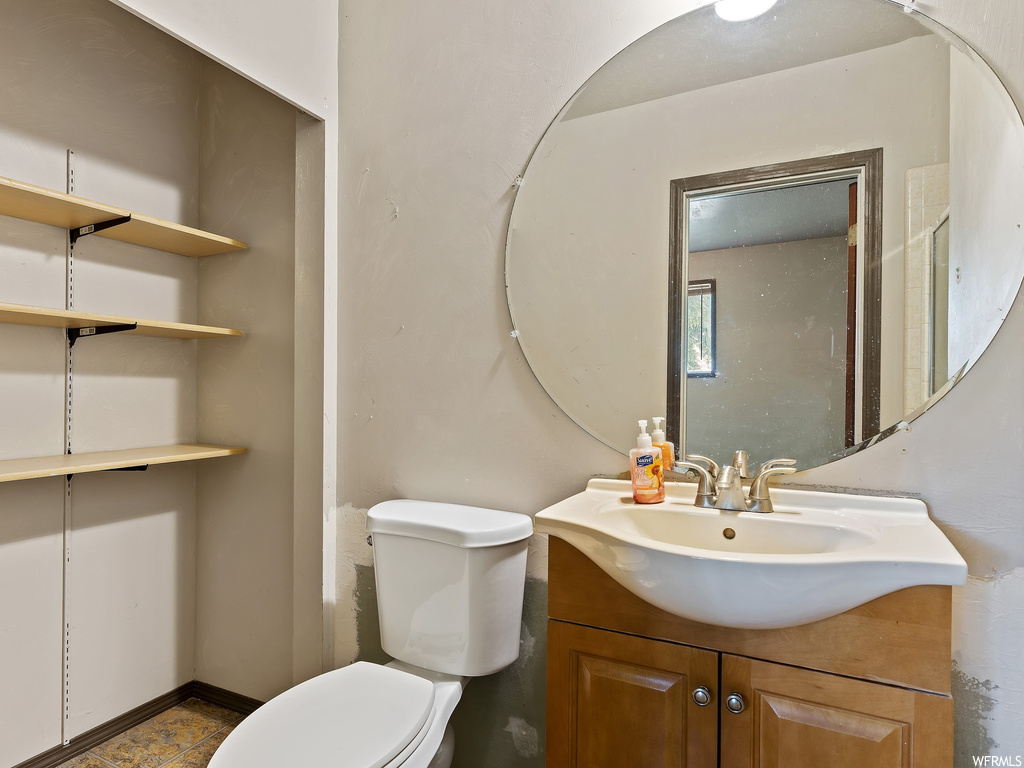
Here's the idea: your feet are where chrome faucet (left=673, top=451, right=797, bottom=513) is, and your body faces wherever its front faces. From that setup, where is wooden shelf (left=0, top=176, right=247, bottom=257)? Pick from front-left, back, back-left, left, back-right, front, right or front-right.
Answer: right

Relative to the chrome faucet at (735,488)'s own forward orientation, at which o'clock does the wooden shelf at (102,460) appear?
The wooden shelf is roughly at 3 o'clock from the chrome faucet.

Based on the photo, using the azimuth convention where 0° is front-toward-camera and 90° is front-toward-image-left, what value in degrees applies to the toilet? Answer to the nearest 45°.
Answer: approximately 45°

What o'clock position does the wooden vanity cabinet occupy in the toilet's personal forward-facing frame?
The wooden vanity cabinet is roughly at 9 o'clock from the toilet.

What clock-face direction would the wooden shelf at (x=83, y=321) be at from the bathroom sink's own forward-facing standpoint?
The wooden shelf is roughly at 3 o'clock from the bathroom sink.

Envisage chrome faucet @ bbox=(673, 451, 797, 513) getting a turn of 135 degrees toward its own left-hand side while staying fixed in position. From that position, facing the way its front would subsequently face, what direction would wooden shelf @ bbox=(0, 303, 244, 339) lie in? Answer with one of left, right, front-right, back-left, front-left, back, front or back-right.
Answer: back-left

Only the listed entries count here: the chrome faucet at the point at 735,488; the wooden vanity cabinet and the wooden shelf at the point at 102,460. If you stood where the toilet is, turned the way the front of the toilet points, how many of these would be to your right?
1

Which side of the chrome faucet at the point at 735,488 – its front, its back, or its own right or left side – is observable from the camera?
front
